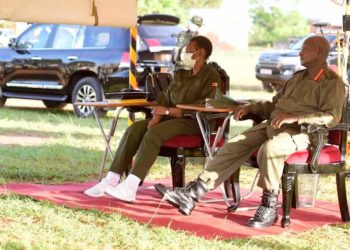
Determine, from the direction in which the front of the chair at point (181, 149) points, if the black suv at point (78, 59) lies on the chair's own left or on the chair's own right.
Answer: on the chair's own right

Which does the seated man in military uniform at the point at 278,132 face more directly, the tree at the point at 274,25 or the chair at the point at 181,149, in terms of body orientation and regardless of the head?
the chair

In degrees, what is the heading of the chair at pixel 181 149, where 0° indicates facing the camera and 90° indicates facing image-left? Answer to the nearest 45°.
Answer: approximately 45°

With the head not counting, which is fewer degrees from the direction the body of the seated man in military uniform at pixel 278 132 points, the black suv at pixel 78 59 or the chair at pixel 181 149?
the chair

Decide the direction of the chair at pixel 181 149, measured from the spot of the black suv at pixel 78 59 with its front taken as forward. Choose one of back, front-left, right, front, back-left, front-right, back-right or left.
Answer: back-left

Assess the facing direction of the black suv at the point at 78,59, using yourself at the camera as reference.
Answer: facing away from the viewer and to the left of the viewer

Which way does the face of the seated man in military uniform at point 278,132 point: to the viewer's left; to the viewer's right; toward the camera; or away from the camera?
to the viewer's left

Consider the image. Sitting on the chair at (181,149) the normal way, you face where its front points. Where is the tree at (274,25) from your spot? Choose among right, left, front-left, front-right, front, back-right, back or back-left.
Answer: back-right

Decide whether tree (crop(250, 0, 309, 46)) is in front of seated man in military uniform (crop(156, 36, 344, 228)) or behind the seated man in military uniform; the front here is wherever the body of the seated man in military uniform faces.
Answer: behind
